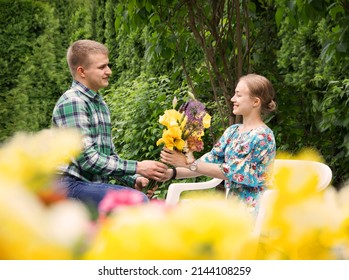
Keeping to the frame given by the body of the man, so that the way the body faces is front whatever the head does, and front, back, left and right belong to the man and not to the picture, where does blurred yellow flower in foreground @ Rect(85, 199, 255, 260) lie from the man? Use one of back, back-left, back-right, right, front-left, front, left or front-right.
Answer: right

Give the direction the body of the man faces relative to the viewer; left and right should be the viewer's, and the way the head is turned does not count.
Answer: facing to the right of the viewer

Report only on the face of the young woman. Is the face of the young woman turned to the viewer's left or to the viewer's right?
to the viewer's left

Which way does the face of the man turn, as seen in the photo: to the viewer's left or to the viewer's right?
to the viewer's right

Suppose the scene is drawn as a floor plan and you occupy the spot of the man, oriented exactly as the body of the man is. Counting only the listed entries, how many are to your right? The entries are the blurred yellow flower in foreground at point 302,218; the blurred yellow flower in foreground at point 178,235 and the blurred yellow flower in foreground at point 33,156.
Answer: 3

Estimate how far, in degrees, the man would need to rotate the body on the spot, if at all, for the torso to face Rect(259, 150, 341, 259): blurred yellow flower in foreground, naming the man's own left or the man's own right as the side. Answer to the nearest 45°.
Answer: approximately 90° to the man's own right

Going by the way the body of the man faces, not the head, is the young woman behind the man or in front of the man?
in front

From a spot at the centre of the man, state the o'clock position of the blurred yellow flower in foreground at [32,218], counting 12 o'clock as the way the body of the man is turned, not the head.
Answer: The blurred yellow flower in foreground is roughly at 3 o'clock from the man.

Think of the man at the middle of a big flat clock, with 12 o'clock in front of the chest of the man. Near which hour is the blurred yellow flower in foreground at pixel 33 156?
The blurred yellow flower in foreground is roughly at 3 o'clock from the man.

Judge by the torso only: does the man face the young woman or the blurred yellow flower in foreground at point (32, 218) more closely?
the young woman
